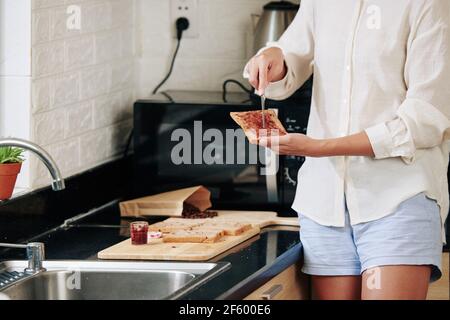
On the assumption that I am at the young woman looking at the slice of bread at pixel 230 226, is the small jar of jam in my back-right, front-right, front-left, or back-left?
front-left

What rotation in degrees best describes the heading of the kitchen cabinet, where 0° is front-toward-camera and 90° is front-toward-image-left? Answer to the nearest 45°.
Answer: approximately 315°

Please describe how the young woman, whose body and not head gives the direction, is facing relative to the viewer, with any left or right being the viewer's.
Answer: facing the viewer and to the left of the viewer

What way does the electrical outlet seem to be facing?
toward the camera
